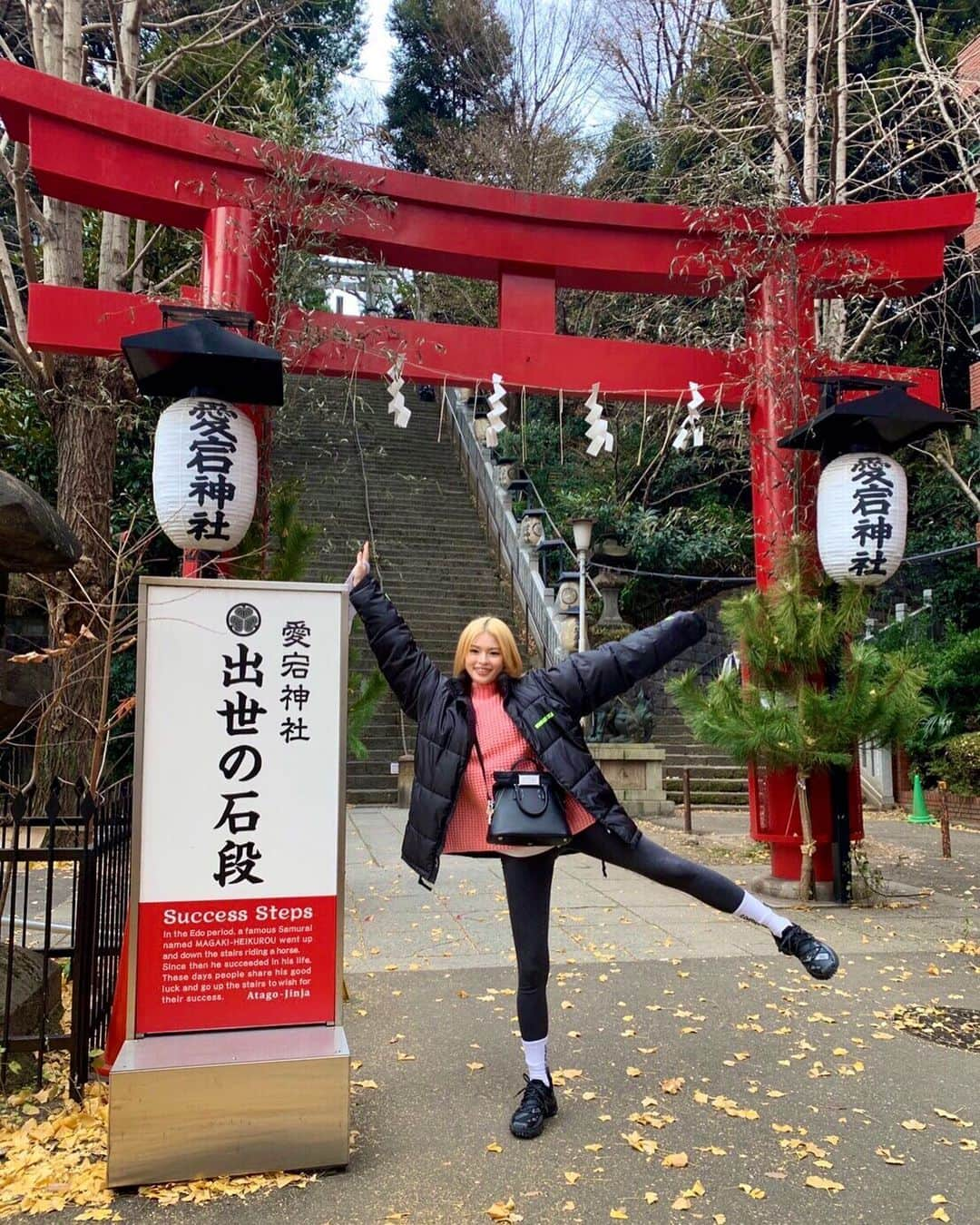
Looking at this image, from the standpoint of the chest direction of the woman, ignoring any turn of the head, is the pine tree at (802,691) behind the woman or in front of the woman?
behind

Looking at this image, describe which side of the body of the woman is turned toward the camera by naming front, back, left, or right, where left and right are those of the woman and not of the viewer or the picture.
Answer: front

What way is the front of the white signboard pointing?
toward the camera

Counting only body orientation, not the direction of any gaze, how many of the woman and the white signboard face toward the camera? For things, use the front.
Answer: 2

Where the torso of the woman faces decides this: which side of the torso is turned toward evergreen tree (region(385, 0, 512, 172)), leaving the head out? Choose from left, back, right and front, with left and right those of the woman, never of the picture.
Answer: back

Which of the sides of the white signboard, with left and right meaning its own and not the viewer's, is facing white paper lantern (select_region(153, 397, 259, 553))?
back

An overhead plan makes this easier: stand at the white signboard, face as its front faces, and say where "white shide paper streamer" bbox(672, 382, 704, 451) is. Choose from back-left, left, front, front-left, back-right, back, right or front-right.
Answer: back-left

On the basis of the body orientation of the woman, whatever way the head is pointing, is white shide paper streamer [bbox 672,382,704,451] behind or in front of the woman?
behind

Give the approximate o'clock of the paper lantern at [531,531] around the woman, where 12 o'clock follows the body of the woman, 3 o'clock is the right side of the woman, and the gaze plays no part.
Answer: The paper lantern is roughly at 6 o'clock from the woman.

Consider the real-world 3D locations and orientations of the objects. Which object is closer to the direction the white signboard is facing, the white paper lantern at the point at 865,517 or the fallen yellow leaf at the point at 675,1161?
the fallen yellow leaf
